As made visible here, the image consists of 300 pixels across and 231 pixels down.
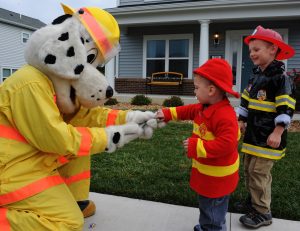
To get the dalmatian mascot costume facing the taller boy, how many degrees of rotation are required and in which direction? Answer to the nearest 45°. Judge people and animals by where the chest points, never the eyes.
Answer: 0° — it already faces them

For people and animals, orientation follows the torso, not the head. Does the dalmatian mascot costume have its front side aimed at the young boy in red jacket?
yes

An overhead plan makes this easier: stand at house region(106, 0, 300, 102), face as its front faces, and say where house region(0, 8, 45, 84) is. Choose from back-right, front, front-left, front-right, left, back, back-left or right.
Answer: back-right

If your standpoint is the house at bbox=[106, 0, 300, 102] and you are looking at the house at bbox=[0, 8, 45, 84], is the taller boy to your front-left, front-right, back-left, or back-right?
back-left

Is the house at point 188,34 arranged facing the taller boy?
yes

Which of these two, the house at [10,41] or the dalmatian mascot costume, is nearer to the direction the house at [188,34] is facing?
the dalmatian mascot costume

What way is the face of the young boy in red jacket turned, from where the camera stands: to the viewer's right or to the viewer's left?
to the viewer's left

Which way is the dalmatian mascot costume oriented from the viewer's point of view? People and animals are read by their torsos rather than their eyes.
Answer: to the viewer's right

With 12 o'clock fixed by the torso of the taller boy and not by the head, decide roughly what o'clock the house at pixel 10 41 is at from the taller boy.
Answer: The house is roughly at 3 o'clock from the taller boy.

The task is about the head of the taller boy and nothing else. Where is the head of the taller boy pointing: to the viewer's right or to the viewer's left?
to the viewer's left

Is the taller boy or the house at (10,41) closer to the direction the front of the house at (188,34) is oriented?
the taller boy

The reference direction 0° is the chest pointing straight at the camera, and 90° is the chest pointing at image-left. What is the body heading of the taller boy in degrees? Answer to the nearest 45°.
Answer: approximately 45°
